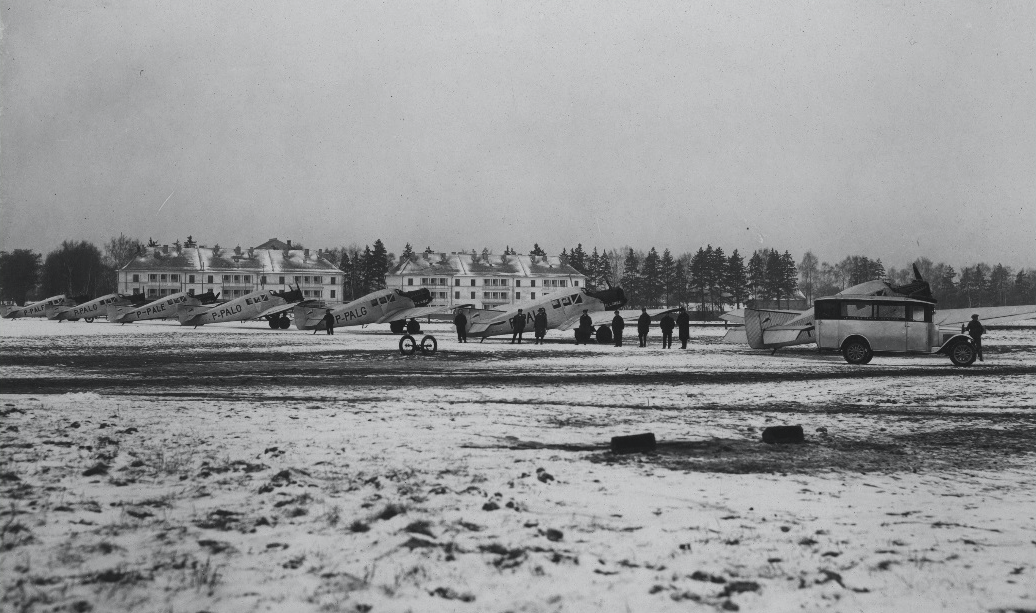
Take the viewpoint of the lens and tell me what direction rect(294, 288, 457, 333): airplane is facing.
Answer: facing away from the viewer and to the right of the viewer

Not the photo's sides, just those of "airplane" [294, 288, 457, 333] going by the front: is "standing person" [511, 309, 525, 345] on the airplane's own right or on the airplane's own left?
on the airplane's own right

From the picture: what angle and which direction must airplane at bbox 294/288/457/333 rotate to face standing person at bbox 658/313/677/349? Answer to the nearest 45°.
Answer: approximately 90° to its right

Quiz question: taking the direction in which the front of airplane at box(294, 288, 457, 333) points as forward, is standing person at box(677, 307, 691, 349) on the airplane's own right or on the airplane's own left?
on the airplane's own right

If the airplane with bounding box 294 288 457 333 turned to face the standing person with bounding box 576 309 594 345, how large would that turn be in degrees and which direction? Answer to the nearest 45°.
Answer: approximately 90° to its right

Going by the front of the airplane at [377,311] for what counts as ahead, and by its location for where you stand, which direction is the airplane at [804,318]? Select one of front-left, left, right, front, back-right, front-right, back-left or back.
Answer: right

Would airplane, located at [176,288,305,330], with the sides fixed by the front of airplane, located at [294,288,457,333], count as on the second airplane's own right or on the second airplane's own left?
on the second airplane's own left

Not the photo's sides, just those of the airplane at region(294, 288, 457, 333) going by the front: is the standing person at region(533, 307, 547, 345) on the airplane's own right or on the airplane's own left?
on the airplane's own right
